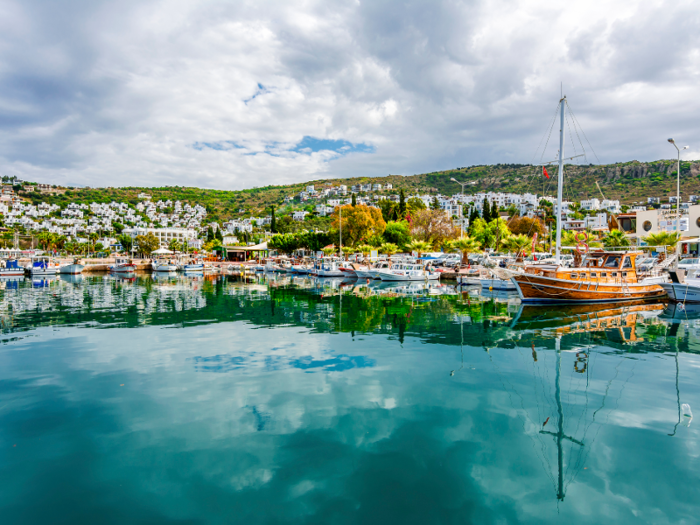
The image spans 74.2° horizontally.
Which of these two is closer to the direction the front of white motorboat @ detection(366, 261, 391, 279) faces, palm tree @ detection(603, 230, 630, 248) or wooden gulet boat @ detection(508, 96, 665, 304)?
the wooden gulet boat

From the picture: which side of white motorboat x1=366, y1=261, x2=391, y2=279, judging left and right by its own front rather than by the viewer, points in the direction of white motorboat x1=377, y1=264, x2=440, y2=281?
left

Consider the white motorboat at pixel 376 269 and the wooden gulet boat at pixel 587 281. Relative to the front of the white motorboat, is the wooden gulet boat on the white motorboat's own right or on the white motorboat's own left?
on the white motorboat's own left

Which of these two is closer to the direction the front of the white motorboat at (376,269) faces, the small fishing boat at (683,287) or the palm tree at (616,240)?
the small fishing boat

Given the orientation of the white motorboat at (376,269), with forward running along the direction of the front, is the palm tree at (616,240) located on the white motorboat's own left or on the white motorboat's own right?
on the white motorboat's own left

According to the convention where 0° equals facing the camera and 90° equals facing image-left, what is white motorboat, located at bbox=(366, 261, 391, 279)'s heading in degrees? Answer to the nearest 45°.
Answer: approximately 45°

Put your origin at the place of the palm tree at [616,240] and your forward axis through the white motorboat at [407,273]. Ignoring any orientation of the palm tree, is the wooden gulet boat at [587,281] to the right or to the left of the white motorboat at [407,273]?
left

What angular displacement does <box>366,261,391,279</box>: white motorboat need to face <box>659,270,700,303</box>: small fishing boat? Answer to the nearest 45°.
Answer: approximately 90° to its left
